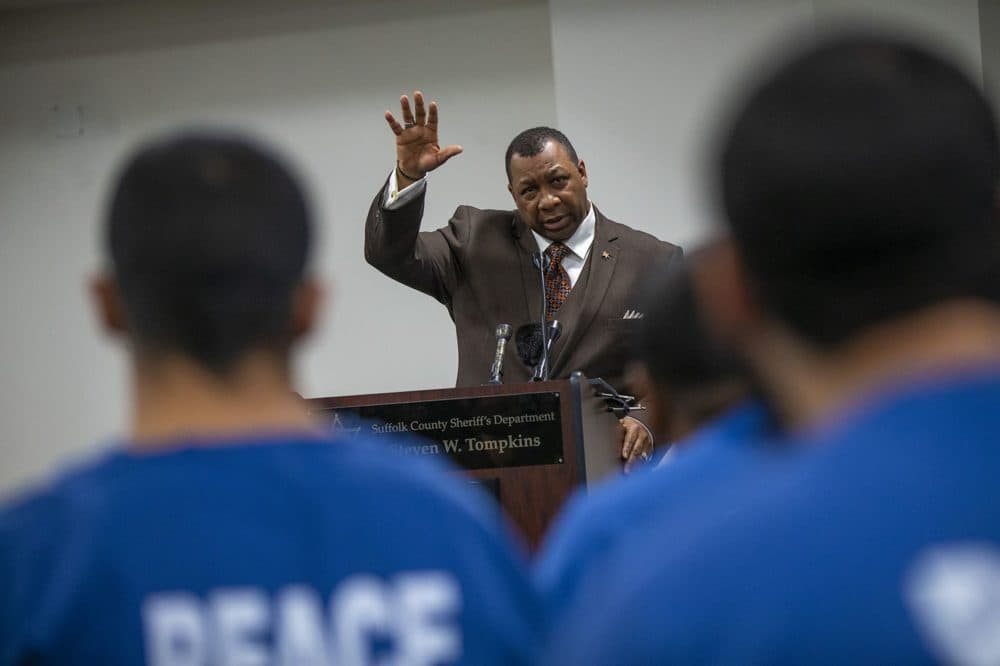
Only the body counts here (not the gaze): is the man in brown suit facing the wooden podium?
yes

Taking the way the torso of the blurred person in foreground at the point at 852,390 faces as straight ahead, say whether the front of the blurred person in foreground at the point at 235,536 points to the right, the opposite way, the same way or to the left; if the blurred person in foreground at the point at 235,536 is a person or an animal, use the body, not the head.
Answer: the same way

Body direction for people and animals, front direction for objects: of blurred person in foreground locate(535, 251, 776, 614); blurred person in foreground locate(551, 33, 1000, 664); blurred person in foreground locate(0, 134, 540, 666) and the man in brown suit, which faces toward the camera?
the man in brown suit

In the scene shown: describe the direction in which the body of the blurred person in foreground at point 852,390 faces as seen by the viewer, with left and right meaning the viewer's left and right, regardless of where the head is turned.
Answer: facing away from the viewer and to the left of the viewer

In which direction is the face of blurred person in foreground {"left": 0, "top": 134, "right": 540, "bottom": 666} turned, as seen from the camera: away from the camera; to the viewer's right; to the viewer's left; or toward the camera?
away from the camera

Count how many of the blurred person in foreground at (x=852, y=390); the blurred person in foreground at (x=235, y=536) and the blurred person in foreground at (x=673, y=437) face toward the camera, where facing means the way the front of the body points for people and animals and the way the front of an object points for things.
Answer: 0

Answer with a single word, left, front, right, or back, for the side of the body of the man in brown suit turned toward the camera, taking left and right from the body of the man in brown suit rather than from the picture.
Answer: front

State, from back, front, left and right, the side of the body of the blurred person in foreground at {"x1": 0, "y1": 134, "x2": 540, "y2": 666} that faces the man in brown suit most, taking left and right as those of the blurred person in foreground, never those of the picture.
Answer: front

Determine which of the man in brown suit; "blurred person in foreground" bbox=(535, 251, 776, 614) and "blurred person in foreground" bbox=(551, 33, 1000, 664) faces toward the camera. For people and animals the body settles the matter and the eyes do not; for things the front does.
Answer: the man in brown suit

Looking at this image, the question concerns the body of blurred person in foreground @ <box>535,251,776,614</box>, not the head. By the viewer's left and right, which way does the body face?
facing away from the viewer and to the left of the viewer

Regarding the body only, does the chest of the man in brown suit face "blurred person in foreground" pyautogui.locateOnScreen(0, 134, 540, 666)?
yes

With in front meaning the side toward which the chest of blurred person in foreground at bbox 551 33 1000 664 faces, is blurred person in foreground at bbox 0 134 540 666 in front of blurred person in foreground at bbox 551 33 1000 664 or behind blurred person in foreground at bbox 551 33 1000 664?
in front

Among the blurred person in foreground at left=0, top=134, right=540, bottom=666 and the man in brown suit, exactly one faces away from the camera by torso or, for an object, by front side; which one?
the blurred person in foreground

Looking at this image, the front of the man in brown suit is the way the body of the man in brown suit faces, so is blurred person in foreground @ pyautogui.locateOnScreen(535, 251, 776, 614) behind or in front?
in front

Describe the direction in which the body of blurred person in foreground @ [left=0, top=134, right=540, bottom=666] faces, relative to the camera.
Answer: away from the camera
